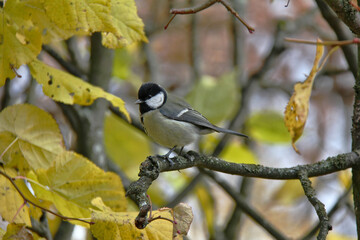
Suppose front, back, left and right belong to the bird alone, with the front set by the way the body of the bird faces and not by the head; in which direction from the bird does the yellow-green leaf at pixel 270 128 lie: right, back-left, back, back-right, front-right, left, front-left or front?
back-right

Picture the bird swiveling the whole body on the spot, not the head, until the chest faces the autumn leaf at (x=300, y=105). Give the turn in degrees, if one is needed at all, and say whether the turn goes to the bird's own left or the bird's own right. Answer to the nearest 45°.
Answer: approximately 135° to the bird's own left

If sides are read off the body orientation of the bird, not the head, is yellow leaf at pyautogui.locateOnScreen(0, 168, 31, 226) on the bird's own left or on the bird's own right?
on the bird's own left

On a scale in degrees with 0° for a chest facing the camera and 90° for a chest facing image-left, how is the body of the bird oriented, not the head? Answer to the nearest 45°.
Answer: approximately 90°
